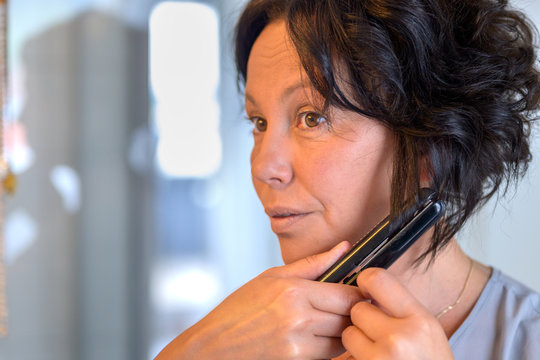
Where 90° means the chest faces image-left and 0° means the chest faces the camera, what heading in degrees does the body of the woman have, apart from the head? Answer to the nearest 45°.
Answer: approximately 45°

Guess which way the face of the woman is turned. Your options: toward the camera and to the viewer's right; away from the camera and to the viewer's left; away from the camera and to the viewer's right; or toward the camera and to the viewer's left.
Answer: toward the camera and to the viewer's left
